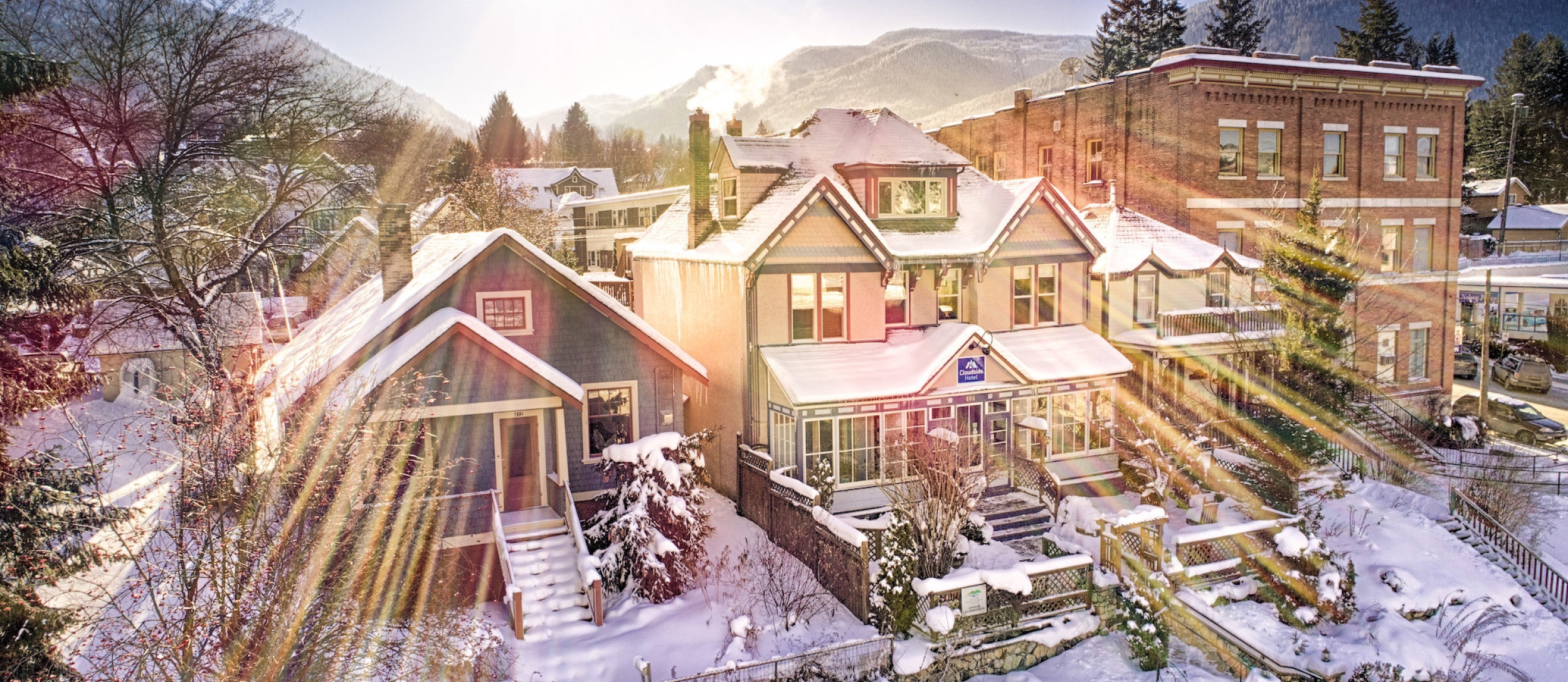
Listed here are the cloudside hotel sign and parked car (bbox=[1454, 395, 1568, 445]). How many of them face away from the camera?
0

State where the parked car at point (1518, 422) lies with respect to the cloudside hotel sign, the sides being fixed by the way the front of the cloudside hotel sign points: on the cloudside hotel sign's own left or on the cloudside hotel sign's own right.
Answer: on the cloudside hotel sign's own left

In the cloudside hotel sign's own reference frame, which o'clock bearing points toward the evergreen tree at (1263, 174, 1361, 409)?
The evergreen tree is roughly at 8 o'clock from the cloudside hotel sign.

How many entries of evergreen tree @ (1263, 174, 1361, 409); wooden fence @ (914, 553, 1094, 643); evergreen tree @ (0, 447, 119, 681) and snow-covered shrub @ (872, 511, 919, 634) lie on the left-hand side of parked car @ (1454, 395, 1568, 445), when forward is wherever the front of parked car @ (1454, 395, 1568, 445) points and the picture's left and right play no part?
0

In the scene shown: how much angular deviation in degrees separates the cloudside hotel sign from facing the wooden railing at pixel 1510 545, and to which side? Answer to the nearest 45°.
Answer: approximately 90° to its left

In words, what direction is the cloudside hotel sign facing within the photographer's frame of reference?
facing the viewer

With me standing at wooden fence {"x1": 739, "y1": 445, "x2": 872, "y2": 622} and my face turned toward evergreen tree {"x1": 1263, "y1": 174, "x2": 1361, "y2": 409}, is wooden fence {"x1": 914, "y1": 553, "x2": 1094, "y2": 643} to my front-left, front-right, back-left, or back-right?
front-right

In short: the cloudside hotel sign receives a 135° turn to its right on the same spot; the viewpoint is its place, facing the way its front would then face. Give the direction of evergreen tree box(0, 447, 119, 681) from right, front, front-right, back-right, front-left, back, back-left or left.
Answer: left

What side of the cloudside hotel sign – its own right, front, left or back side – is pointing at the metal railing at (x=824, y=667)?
front

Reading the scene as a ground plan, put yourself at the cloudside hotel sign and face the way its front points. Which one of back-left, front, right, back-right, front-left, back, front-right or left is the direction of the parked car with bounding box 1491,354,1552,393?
back-left

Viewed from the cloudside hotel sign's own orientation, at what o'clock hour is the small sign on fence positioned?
The small sign on fence is roughly at 12 o'clock from the cloudside hotel sign.

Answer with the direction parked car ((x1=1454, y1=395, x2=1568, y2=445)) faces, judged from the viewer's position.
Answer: facing the viewer and to the right of the viewer

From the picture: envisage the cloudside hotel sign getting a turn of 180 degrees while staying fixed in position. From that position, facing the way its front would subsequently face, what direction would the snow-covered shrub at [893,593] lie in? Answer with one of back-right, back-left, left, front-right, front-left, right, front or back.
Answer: back

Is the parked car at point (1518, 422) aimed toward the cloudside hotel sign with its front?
no

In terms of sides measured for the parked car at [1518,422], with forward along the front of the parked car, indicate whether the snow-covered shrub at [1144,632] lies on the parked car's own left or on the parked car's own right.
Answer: on the parked car's own right

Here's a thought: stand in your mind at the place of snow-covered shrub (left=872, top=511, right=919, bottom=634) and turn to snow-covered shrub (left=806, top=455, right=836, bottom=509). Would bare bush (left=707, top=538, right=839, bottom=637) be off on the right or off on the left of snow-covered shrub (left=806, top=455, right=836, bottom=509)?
left
